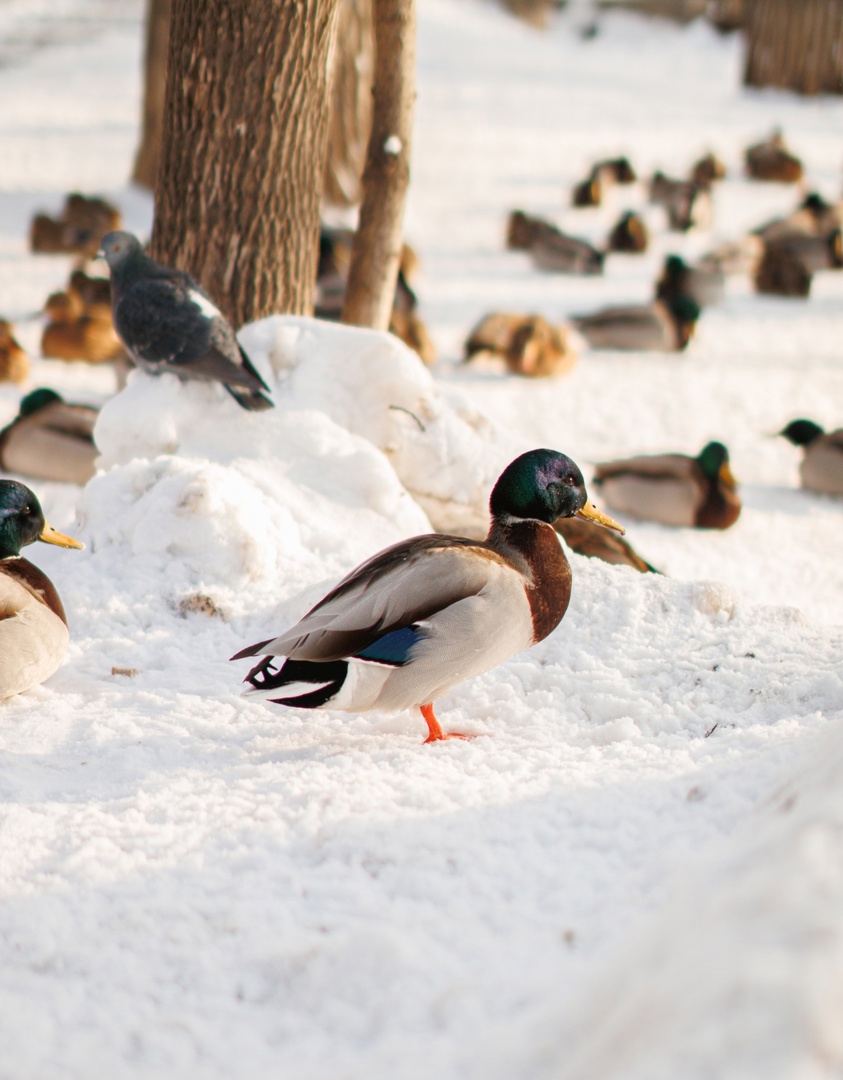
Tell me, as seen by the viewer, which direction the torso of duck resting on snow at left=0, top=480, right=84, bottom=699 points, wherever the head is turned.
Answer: to the viewer's right

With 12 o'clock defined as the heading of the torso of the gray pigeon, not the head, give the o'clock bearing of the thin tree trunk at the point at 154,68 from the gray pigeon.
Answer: The thin tree trunk is roughly at 3 o'clock from the gray pigeon.

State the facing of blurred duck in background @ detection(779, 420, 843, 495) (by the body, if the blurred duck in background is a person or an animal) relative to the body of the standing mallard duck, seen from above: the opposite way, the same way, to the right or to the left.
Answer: the opposite way

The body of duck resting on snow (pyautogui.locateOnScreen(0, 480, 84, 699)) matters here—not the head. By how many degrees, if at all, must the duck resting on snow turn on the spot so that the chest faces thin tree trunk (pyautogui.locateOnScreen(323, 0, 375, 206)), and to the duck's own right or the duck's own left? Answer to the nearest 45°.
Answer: approximately 90° to the duck's own left

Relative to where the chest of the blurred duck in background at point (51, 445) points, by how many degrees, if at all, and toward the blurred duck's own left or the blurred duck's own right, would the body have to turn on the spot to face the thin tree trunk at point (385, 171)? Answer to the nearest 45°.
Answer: approximately 180°

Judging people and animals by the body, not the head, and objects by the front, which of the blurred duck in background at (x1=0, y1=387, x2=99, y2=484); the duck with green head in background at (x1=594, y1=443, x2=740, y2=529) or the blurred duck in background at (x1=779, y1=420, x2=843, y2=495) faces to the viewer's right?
the duck with green head in background

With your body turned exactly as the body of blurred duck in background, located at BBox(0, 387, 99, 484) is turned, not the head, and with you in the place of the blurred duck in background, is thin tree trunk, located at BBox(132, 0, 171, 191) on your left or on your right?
on your right

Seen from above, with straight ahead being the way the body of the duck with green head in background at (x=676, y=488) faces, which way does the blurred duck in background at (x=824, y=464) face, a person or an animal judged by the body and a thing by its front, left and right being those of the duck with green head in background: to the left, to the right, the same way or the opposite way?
the opposite way

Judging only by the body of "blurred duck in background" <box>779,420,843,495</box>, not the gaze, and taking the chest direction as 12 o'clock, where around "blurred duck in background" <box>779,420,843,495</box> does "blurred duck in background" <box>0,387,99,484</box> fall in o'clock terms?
"blurred duck in background" <box>0,387,99,484</box> is roughly at 11 o'clock from "blurred duck in background" <box>779,420,843,495</box>.

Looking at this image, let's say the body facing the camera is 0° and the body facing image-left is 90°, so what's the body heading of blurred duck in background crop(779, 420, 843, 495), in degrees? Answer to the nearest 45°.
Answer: approximately 90°

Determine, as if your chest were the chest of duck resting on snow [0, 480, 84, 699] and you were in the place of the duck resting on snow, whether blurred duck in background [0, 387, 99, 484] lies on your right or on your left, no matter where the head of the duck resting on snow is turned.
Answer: on your left

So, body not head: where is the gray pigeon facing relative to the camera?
to the viewer's left

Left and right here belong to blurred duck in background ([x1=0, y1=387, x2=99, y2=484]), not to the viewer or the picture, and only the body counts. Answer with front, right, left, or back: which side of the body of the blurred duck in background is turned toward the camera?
left

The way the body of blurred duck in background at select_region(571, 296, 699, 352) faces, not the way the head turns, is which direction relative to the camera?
to the viewer's right
